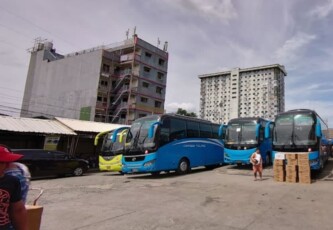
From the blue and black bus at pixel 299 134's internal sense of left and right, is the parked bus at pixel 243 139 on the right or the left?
on its right

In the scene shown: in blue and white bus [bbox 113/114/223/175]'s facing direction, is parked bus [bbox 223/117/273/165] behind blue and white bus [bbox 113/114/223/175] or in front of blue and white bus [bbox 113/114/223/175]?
behind

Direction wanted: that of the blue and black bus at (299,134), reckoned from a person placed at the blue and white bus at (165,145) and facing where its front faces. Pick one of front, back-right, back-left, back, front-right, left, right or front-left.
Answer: back-left

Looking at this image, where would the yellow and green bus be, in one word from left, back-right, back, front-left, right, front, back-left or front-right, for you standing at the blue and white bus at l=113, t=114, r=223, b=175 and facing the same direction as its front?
right

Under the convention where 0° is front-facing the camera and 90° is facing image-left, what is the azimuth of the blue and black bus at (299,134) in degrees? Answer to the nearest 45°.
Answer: approximately 0°

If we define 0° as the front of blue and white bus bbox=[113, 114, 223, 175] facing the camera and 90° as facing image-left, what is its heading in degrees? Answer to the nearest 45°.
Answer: approximately 45°

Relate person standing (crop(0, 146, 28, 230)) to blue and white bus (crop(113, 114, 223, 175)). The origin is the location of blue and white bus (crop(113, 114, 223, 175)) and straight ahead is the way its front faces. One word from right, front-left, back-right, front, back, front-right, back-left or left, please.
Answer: front-left

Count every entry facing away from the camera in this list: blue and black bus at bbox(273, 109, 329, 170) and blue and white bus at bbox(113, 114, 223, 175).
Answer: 0

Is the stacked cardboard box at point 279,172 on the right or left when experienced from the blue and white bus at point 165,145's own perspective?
on its left

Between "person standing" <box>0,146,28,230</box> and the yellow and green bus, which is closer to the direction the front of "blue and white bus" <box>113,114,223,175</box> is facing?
the person standing

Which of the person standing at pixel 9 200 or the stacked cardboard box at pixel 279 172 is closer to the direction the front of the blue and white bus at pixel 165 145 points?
the person standing
